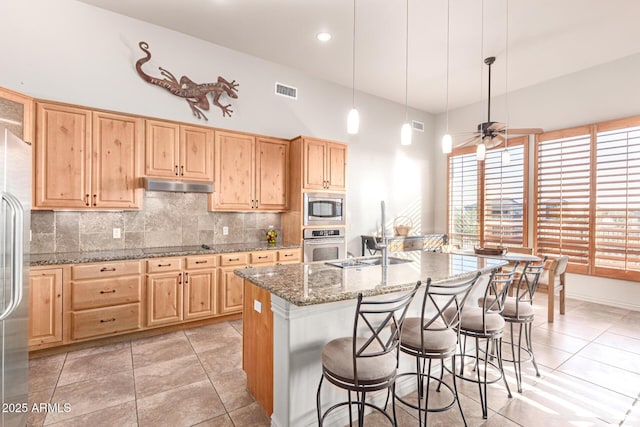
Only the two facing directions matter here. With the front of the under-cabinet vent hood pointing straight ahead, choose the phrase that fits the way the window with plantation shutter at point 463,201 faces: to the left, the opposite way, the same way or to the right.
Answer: to the right

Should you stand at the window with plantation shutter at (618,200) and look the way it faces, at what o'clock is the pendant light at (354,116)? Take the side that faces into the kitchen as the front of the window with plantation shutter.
The pendant light is roughly at 11 o'clock from the window with plantation shutter.

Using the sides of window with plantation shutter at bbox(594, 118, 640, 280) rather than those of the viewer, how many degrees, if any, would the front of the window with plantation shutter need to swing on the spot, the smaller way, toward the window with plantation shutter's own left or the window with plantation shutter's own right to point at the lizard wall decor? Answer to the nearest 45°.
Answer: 0° — it already faces it

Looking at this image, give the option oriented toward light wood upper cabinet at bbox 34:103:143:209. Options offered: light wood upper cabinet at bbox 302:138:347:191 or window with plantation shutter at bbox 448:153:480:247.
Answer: the window with plantation shutter

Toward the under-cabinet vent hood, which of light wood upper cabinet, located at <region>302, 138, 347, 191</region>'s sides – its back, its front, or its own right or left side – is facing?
right

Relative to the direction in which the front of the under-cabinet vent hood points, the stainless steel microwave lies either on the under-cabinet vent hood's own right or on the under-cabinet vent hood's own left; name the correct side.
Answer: on the under-cabinet vent hood's own left

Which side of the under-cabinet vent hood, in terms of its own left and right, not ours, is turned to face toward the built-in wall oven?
left

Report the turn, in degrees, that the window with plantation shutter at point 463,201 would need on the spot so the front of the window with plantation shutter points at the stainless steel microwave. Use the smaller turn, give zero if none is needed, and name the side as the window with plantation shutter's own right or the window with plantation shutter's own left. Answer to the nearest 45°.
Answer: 0° — it already faces it

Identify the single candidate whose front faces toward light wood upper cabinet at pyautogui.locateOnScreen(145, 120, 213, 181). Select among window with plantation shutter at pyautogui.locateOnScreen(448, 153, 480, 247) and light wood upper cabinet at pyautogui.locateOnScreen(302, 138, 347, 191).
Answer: the window with plantation shutter
